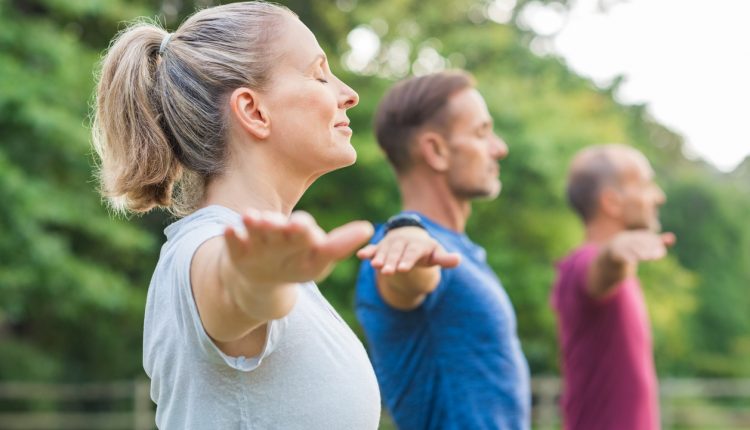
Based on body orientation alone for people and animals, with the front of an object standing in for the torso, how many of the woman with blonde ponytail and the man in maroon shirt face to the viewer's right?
2

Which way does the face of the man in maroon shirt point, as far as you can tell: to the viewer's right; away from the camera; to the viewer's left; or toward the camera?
to the viewer's right

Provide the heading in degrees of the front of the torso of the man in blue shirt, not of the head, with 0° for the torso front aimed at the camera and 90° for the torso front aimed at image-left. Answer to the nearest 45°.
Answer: approximately 270°

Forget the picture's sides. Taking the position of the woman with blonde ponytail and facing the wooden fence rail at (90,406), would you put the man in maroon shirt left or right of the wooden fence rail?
right

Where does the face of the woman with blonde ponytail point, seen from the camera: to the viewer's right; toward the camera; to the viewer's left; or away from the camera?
to the viewer's right

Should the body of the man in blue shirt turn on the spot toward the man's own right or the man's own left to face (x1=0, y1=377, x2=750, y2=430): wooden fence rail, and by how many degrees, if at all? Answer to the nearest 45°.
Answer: approximately 135° to the man's own left

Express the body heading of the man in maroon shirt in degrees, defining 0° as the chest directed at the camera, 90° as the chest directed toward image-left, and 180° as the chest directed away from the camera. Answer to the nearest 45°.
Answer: approximately 270°

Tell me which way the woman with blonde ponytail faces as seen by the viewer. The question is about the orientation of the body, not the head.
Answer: to the viewer's right
